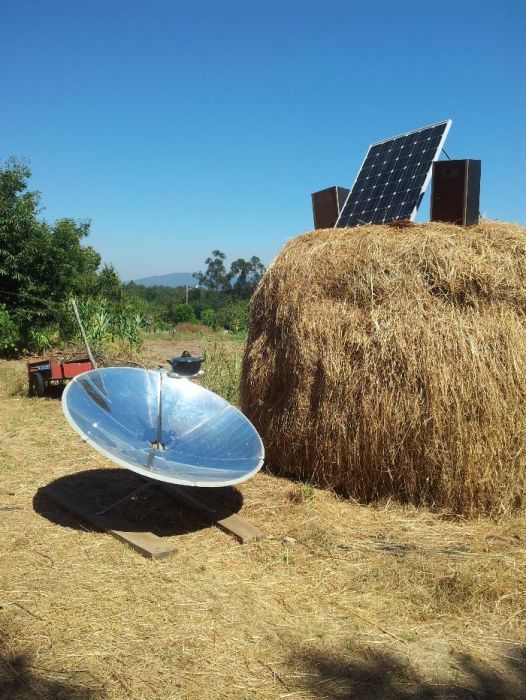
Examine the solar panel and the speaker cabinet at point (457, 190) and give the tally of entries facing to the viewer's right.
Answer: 0

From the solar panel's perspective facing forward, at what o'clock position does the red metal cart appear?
The red metal cart is roughly at 2 o'clock from the solar panel.

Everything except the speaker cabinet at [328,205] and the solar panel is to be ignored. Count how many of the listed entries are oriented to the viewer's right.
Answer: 0

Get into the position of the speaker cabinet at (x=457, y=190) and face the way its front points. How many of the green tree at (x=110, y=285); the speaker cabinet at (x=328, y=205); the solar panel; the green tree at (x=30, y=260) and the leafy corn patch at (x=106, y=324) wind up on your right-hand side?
5

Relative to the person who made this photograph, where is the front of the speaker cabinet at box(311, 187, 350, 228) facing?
facing the viewer and to the left of the viewer

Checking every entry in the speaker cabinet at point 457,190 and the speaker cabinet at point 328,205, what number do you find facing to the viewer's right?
0

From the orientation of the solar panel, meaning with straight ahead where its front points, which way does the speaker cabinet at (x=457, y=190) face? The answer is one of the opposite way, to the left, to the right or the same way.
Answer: the same way

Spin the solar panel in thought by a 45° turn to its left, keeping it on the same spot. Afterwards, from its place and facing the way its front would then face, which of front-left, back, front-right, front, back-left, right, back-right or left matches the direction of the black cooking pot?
back-right

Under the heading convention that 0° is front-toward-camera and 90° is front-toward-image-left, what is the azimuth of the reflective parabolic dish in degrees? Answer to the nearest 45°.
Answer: approximately 315°

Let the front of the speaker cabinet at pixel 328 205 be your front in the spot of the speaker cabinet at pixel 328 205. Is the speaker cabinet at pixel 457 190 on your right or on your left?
on your left

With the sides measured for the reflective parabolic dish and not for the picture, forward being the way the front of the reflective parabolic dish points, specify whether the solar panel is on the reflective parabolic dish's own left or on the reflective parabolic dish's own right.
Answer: on the reflective parabolic dish's own left
